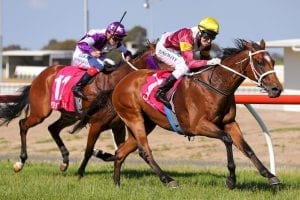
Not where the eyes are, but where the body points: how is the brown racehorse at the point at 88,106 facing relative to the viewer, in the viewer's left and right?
facing to the right of the viewer

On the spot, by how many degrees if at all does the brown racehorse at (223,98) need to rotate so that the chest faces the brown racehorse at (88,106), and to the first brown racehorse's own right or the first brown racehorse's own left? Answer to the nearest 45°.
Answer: approximately 135° to the first brown racehorse's own left

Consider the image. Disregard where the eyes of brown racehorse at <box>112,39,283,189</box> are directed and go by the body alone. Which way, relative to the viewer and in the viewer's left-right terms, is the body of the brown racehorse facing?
facing to the right of the viewer

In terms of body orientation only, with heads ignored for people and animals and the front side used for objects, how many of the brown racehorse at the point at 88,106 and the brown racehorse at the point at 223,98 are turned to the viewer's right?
2

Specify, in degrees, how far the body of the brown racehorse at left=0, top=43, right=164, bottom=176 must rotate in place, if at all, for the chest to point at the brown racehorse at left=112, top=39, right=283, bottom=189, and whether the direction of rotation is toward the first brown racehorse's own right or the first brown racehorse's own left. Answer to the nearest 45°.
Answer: approximately 45° to the first brown racehorse's own right
